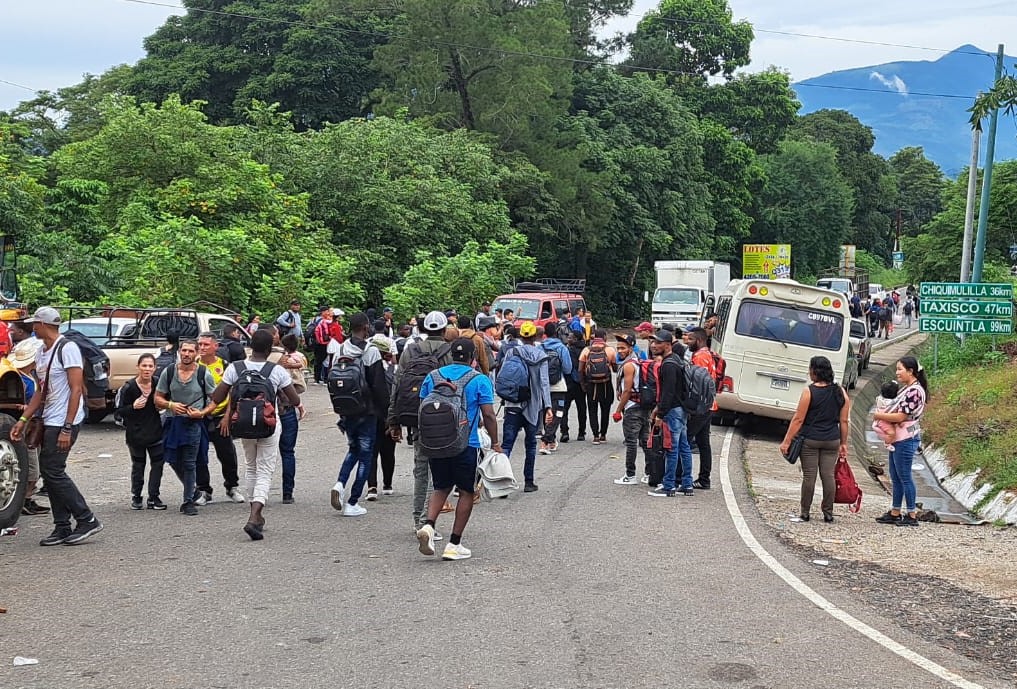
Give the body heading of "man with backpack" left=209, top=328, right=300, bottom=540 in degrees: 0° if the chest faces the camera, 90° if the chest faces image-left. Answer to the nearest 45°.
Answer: approximately 180°

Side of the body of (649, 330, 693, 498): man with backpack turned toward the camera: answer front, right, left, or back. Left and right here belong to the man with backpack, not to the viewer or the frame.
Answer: left

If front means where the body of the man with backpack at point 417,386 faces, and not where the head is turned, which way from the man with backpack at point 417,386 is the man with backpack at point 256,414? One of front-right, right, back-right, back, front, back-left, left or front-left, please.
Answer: left

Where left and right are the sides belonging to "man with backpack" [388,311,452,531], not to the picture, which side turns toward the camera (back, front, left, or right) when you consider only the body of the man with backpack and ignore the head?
back

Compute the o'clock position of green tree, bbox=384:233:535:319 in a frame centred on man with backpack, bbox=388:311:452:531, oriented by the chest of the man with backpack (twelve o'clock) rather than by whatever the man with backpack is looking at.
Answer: The green tree is roughly at 12 o'clock from the man with backpack.

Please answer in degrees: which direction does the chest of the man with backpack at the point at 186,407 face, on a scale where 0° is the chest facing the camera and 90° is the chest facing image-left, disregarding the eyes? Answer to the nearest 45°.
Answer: approximately 0°

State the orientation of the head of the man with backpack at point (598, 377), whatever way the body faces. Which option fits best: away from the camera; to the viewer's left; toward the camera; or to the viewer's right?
away from the camera

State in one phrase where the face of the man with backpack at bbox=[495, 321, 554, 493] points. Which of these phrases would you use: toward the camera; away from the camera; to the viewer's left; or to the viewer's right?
away from the camera

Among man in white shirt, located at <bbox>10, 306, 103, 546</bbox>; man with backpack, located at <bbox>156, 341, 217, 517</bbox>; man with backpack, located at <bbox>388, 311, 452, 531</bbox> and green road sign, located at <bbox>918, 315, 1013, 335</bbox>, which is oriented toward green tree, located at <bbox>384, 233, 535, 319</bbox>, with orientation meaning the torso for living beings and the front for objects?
man with backpack, located at <bbox>388, 311, 452, 531</bbox>

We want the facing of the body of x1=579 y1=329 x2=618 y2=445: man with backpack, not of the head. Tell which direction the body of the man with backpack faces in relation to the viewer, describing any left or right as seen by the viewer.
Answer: facing away from the viewer

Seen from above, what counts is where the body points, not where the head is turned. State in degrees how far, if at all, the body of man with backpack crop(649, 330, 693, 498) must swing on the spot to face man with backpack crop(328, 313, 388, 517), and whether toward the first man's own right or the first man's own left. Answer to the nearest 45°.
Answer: approximately 45° to the first man's own left
